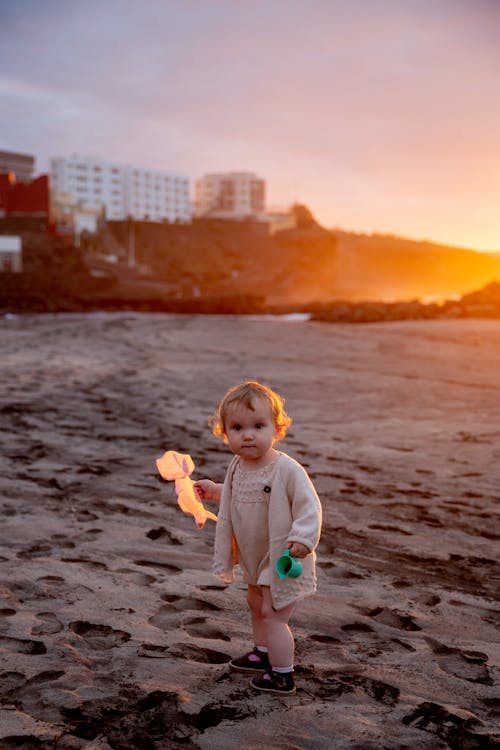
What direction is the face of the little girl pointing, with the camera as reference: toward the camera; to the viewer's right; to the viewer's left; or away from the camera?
toward the camera

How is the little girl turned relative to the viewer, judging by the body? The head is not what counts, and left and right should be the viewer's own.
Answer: facing the viewer and to the left of the viewer
